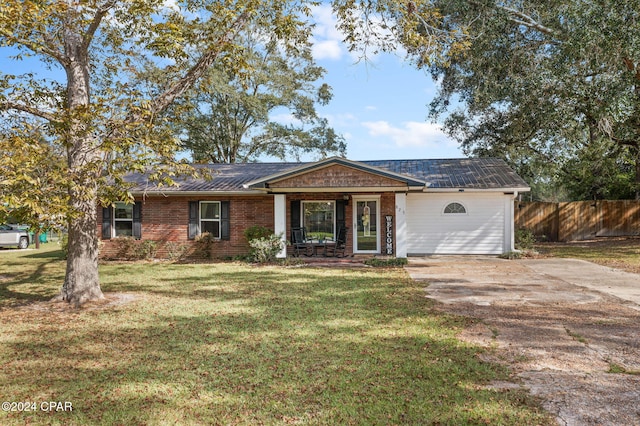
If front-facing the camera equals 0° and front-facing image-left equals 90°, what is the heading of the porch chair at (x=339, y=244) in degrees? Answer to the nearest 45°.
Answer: approximately 45°

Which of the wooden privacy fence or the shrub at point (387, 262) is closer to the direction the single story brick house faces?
the shrub

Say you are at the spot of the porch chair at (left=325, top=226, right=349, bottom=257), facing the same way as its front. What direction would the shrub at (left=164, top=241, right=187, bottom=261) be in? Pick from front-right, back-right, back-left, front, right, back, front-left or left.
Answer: front-right

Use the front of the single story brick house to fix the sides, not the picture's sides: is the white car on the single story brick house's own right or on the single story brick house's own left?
on the single story brick house's own right

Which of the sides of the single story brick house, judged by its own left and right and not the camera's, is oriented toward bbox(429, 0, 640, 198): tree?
left

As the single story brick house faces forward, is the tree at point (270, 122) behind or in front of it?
behind

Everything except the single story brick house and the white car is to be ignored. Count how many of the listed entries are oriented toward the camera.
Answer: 1

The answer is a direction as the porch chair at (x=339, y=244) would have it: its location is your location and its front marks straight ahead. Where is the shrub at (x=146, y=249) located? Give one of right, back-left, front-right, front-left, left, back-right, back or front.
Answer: front-right

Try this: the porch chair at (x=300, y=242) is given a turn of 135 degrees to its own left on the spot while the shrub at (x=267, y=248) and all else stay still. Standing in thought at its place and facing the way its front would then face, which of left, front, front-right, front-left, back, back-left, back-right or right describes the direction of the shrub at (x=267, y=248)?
back-left

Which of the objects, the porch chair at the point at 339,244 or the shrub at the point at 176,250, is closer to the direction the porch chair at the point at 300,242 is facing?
the porch chair

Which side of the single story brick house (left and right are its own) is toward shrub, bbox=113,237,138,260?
right

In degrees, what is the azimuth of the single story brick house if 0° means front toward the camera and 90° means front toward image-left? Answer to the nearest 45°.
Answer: approximately 0°
